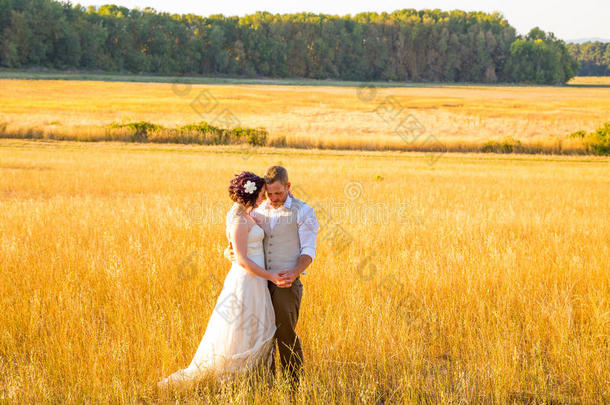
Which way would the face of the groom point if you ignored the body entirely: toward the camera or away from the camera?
toward the camera

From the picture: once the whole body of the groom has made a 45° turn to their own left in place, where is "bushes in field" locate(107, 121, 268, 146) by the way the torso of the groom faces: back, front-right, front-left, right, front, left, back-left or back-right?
back

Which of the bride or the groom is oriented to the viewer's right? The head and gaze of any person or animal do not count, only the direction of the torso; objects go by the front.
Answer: the bride

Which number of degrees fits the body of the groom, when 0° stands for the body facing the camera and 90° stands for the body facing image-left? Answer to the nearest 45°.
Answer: approximately 45°

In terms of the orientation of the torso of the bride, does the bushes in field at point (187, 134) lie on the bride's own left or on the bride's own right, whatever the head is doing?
on the bride's own left

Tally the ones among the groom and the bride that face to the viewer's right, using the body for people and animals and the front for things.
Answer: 1

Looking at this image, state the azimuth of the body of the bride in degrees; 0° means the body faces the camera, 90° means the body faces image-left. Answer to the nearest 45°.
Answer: approximately 270°
